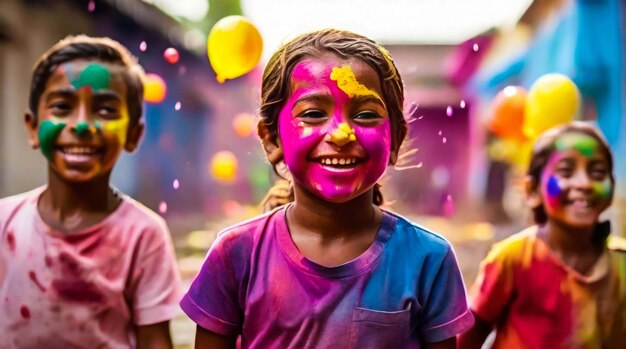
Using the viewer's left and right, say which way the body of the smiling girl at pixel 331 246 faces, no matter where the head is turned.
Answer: facing the viewer

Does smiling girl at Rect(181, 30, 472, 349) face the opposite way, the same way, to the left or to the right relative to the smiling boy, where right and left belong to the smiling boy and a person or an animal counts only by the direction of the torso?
the same way

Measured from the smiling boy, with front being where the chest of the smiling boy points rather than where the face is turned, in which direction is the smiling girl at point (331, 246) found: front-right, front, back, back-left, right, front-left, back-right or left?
front-left

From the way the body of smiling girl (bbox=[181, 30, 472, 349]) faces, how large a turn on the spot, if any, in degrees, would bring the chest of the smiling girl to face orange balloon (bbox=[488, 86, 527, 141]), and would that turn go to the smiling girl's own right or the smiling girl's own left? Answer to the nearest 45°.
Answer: approximately 135° to the smiling girl's own left

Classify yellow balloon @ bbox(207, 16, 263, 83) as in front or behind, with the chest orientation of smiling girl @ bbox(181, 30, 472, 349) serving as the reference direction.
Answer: behind

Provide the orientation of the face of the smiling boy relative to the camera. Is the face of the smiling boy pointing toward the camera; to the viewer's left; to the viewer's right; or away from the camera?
toward the camera

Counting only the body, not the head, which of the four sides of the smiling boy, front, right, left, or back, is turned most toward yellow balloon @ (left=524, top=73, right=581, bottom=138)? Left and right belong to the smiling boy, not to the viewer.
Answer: left

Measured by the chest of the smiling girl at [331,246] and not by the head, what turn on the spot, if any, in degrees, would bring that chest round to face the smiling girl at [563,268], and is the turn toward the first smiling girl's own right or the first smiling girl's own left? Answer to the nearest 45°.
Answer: approximately 135° to the first smiling girl's own left

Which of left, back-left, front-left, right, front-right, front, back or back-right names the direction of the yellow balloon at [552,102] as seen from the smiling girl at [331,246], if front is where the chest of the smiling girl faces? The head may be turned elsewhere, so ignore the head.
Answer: back-left

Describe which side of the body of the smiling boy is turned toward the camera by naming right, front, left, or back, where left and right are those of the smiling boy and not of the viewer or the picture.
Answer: front

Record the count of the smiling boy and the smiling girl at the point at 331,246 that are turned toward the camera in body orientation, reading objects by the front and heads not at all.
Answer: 2

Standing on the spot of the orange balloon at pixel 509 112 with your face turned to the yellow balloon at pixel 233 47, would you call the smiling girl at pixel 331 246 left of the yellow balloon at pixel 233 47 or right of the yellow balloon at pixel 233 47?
left
